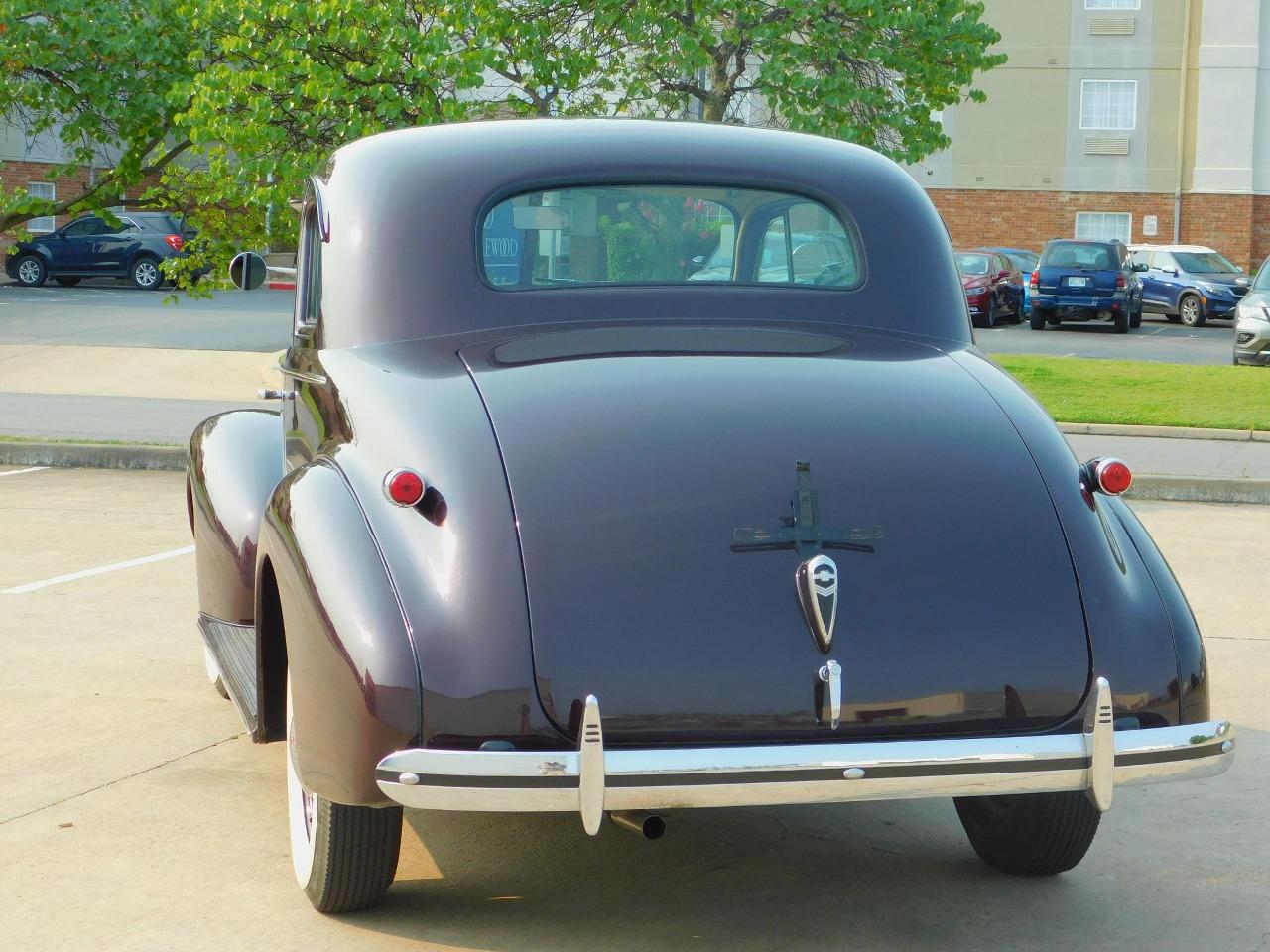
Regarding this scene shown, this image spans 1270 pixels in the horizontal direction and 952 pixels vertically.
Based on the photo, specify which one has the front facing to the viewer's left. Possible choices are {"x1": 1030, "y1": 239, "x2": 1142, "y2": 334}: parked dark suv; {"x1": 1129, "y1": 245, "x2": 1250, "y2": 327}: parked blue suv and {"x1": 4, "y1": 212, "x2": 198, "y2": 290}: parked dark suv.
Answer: {"x1": 4, "y1": 212, "x2": 198, "y2": 290}: parked dark suv

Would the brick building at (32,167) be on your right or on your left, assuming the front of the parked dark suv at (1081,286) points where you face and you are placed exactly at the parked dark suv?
on your left

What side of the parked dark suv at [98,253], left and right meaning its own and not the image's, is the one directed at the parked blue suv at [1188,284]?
back

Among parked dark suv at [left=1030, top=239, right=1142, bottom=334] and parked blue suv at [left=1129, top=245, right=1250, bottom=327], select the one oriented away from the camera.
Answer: the parked dark suv

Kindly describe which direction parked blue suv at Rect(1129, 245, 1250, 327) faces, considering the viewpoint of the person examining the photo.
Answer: facing the viewer and to the right of the viewer

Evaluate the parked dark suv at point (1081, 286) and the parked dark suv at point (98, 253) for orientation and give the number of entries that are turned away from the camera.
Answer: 1

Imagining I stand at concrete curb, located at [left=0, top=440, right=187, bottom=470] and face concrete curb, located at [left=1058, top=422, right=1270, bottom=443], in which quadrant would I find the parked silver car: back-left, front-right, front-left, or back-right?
front-left

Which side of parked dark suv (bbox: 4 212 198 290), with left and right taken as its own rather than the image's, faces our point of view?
left

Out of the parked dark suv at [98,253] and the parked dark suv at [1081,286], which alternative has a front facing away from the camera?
the parked dark suv at [1081,286]

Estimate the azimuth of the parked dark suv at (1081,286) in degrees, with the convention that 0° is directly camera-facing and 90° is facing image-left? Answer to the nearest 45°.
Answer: approximately 180°

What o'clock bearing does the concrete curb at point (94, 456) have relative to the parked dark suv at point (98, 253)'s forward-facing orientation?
The concrete curb is roughly at 9 o'clock from the parked dark suv.

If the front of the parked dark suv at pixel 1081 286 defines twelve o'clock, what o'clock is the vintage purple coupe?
The vintage purple coupe is roughly at 6 o'clock from the parked dark suv.
